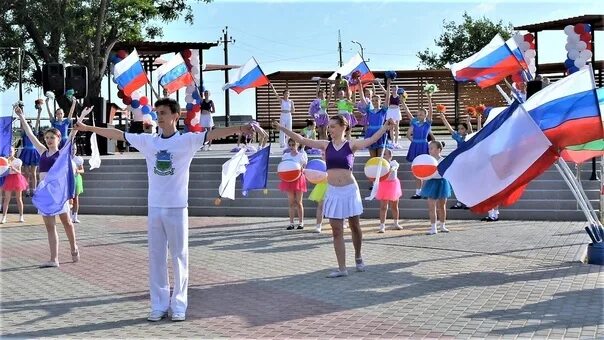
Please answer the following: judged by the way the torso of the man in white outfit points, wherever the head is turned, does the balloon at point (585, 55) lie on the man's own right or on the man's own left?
on the man's own left

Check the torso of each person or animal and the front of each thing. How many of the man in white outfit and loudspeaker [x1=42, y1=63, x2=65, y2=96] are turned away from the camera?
0

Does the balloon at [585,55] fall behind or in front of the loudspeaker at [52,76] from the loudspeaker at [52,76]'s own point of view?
in front

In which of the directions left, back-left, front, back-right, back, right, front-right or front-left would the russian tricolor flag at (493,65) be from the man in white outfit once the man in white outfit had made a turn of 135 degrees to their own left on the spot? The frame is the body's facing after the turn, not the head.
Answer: front

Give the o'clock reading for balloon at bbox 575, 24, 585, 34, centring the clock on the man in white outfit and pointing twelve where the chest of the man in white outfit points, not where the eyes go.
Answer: The balloon is roughly at 8 o'clock from the man in white outfit.

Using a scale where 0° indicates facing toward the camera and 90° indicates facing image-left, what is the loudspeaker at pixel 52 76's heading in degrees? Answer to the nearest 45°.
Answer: approximately 315°

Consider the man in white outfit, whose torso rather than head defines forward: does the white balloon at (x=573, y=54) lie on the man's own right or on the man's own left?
on the man's own left

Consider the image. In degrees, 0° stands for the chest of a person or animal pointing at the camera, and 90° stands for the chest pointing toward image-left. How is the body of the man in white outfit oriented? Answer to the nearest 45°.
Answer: approximately 0°

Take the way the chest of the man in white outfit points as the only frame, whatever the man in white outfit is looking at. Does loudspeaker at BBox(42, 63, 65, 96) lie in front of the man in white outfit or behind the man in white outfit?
behind

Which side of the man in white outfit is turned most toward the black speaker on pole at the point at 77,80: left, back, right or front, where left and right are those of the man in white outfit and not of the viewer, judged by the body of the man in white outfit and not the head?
back

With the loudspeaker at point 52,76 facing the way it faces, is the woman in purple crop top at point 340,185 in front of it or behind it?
in front
